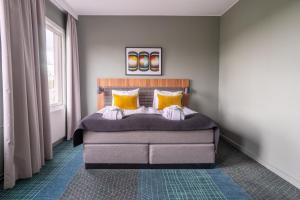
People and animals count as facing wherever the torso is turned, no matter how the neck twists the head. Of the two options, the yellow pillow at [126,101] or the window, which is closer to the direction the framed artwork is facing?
the yellow pillow

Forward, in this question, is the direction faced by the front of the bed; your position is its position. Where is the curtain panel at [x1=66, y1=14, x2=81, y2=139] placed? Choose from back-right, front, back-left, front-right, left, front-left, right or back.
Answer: back-right

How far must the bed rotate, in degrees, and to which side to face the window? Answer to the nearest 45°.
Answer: approximately 135° to its right

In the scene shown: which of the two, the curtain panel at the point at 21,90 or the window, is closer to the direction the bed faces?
the curtain panel

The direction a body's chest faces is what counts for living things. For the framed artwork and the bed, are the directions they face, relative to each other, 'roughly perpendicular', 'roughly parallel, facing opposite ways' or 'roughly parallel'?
roughly parallel

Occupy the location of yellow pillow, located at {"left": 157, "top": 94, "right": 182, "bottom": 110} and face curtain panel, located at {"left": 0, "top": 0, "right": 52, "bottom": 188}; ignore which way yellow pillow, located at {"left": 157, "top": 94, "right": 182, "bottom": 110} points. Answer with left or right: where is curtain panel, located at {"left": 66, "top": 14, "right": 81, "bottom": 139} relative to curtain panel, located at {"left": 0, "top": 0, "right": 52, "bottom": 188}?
right

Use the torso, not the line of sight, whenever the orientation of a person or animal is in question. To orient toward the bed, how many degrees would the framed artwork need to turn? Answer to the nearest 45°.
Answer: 0° — it already faces it

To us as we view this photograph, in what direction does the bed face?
facing the viewer

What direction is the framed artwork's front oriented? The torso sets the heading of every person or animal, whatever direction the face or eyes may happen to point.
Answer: toward the camera

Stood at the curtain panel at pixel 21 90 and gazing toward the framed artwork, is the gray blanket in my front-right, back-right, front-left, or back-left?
front-right

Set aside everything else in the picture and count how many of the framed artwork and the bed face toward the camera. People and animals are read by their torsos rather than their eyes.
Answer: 2
